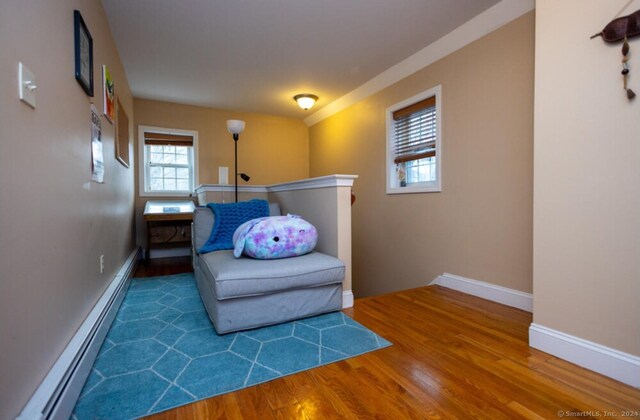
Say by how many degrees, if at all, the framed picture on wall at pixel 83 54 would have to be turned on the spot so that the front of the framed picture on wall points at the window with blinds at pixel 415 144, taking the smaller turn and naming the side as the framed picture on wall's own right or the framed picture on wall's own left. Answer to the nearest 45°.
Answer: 0° — it already faces it

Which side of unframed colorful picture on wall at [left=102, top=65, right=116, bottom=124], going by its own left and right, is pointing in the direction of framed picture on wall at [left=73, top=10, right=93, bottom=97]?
right

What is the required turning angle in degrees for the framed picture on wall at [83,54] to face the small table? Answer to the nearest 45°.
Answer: approximately 90° to its left

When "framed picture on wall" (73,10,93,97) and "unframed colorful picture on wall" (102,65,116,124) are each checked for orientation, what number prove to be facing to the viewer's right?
2

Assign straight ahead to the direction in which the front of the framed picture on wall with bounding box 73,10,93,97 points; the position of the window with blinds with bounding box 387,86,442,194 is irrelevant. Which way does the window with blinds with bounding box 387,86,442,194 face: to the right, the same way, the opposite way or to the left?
the opposite way

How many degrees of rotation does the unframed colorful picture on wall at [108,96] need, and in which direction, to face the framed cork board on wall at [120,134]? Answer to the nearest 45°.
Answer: approximately 90° to its left

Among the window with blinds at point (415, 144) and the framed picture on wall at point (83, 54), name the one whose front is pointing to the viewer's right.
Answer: the framed picture on wall

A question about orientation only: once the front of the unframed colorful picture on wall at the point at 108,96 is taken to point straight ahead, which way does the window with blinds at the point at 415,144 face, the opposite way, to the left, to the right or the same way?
the opposite way

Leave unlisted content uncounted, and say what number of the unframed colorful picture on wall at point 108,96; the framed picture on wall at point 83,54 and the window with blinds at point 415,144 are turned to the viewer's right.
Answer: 2

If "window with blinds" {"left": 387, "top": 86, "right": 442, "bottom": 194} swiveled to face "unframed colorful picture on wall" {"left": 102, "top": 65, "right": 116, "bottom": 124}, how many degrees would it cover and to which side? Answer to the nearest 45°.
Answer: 0° — it already faces it

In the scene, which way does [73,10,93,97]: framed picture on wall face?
to the viewer's right

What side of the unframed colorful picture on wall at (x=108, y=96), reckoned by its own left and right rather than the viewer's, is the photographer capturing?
right
